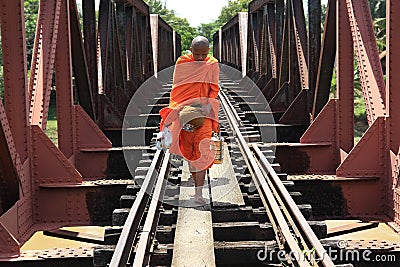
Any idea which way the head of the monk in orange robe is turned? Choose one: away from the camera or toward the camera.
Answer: toward the camera

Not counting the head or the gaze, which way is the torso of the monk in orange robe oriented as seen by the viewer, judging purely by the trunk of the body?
toward the camera
